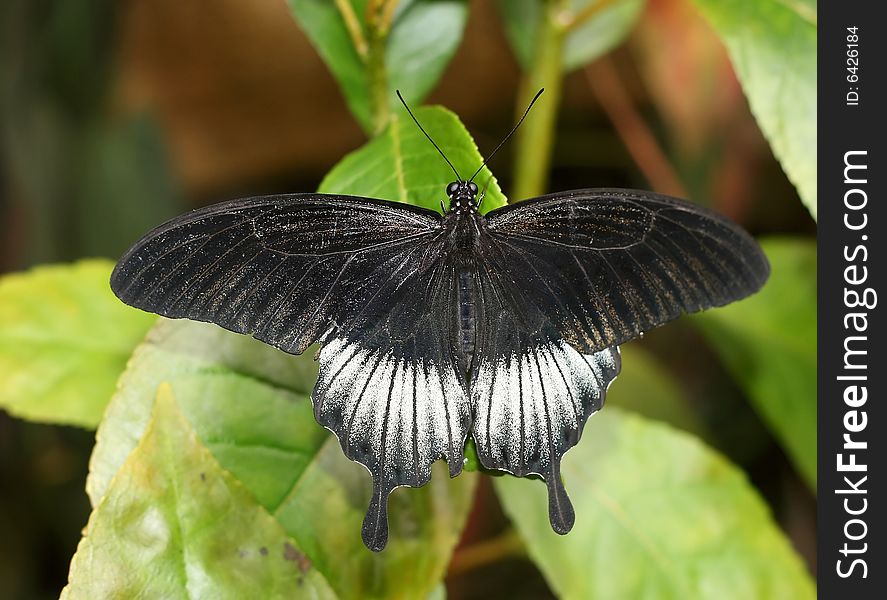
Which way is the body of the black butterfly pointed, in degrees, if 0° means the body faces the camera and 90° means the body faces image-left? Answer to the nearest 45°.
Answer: approximately 180°

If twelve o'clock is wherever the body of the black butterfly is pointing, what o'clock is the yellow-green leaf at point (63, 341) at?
The yellow-green leaf is roughly at 10 o'clock from the black butterfly.

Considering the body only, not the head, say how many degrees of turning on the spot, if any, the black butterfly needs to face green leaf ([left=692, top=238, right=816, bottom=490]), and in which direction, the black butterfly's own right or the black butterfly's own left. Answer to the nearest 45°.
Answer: approximately 45° to the black butterfly's own right
